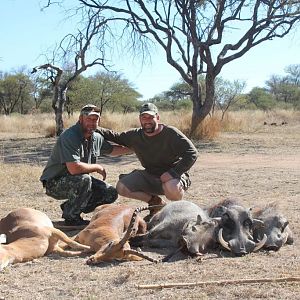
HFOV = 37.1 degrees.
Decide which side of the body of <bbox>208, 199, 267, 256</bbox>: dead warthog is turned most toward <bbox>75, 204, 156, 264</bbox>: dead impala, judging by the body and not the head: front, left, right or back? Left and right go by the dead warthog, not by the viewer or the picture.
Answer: right

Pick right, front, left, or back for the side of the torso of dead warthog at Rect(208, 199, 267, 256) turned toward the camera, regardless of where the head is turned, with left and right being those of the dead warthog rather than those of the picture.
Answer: front

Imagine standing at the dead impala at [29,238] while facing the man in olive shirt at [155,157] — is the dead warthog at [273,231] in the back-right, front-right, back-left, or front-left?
front-right

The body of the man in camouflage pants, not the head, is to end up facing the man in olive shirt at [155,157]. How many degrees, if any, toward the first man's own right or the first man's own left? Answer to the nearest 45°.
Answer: approximately 45° to the first man's own left

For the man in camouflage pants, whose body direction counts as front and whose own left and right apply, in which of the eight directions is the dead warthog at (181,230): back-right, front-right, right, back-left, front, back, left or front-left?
front

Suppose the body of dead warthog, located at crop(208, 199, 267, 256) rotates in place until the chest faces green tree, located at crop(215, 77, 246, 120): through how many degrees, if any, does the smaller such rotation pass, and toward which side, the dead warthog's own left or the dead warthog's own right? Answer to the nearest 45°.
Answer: approximately 180°

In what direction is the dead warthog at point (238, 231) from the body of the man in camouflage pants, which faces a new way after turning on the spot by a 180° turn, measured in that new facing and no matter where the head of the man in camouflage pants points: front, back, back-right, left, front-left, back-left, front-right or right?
back

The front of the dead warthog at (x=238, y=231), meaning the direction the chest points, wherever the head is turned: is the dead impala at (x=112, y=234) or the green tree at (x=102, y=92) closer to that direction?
the dead impala

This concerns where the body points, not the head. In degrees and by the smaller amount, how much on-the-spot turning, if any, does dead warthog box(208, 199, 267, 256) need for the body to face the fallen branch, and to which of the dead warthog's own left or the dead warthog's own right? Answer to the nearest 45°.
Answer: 0° — it already faces it

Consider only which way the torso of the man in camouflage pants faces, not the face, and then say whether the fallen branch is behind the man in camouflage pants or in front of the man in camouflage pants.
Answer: in front

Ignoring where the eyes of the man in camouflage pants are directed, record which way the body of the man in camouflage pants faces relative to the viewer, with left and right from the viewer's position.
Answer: facing the viewer and to the right of the viewer
